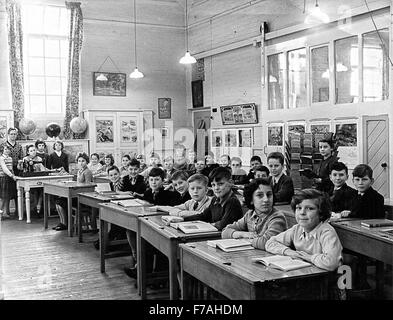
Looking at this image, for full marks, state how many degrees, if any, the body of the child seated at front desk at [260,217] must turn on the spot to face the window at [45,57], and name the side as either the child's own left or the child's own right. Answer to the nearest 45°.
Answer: approximately 90° to the child's own right

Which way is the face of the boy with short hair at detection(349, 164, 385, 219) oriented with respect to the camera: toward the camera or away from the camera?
toward the camera

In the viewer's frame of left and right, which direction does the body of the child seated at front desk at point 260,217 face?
facing the viewer and to the left of the viewer

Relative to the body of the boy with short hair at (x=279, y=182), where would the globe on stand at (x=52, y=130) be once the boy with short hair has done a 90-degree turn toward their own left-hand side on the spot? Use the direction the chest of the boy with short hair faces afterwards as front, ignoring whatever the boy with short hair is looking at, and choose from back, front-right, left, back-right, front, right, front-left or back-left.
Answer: back

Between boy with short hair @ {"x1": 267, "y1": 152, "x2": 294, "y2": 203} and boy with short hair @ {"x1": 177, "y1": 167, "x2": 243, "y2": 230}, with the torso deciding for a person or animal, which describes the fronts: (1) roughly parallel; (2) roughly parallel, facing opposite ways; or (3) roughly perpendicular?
roughly parallel

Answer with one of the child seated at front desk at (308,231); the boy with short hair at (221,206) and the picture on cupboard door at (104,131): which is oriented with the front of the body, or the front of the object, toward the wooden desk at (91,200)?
the picture on cupboard door

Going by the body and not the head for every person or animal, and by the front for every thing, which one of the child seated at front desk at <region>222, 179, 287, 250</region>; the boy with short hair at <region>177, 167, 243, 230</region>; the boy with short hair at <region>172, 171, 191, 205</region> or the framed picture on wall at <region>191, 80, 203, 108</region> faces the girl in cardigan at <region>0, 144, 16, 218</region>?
the framed picture on wall

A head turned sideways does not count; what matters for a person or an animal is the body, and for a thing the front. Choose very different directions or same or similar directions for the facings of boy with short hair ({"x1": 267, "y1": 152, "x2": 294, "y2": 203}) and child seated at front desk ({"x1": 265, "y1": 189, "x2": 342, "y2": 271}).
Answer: same or similar directions

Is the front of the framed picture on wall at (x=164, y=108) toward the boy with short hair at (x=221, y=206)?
yes

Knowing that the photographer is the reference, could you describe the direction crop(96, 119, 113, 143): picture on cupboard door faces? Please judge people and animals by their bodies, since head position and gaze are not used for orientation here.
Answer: facing the viewer

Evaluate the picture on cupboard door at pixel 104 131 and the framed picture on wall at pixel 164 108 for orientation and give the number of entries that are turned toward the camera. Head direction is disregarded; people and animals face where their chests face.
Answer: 2

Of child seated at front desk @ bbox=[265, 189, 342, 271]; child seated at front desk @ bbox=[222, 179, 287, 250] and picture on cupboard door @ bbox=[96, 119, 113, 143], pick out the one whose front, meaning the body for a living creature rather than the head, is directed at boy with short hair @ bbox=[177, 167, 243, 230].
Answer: the picture on cupboard door

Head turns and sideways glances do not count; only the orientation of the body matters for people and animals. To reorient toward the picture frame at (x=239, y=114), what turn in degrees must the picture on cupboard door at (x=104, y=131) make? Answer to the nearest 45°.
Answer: approximately 90° to its left

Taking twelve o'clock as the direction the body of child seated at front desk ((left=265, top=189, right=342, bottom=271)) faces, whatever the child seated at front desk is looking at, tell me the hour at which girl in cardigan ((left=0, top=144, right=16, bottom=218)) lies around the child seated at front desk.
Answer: The girl in cardigan is roughly at 3 o'clock from the child seated at front desk.

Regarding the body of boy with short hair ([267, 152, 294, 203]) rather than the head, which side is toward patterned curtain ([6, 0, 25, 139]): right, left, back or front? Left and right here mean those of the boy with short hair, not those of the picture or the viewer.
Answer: right

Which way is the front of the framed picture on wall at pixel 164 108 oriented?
toward the camera

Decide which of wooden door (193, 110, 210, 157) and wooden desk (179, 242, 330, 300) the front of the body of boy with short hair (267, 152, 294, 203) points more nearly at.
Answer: the wooden desk

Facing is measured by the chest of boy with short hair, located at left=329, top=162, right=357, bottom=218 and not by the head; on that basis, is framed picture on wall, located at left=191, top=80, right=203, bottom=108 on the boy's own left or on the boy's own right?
on the boy's own right

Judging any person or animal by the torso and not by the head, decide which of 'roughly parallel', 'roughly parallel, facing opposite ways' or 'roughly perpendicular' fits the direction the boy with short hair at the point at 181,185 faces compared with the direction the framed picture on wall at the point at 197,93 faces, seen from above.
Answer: roughly parallel

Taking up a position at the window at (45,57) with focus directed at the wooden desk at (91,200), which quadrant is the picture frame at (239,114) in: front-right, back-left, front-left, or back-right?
front-left
